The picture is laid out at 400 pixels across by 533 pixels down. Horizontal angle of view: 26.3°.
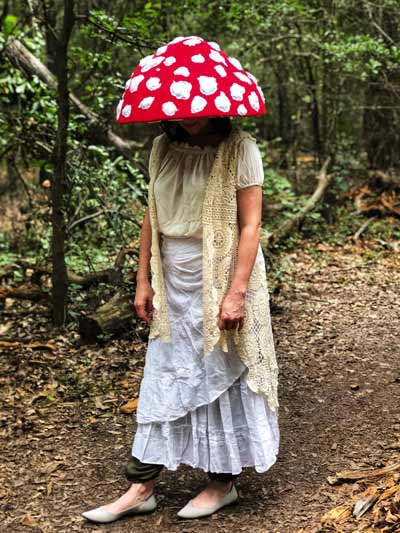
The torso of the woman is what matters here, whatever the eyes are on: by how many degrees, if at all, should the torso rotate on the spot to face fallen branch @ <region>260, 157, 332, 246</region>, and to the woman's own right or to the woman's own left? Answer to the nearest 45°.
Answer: approximately 135° to the woman's own right

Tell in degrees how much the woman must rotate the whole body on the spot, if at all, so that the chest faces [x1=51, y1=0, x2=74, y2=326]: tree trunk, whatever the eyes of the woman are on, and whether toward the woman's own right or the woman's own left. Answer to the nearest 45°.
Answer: approximately 135° to the woman's own right

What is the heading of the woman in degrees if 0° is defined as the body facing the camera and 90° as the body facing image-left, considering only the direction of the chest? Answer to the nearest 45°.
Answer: approximately 45°

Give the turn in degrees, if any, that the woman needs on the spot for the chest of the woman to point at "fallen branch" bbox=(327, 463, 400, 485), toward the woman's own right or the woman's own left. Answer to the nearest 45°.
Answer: approximately 135° to the woman's own left

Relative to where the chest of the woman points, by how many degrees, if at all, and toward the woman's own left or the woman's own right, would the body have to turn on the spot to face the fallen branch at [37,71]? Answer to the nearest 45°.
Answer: approximately 135° to the woman's own right

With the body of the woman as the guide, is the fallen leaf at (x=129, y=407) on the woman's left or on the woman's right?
on the woman's right

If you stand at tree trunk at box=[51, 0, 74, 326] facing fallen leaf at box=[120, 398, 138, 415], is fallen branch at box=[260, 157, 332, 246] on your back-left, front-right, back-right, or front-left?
back-left

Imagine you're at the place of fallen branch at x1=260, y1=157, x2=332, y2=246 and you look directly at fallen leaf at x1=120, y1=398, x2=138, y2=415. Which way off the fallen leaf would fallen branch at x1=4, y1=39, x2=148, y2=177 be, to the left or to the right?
right
